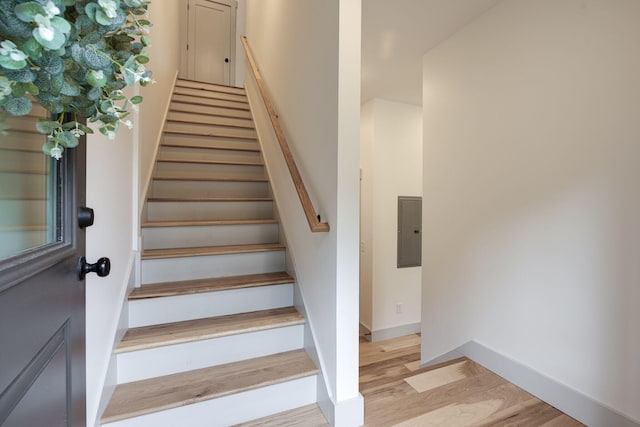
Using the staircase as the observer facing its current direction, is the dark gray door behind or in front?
in front

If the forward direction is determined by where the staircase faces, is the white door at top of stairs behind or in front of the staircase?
behind

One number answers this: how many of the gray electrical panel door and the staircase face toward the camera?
2

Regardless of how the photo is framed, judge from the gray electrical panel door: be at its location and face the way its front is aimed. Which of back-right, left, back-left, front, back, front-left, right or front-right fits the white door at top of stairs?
right

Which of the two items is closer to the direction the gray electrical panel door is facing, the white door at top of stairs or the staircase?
the staircase

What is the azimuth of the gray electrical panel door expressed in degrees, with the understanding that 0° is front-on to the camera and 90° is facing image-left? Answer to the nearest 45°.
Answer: approximately 0°

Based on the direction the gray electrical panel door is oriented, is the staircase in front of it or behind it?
in front

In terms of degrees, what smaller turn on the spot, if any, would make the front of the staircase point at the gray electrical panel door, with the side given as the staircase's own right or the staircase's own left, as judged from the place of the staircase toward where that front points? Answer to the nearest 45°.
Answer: approximately 135° to the staircase's own left
